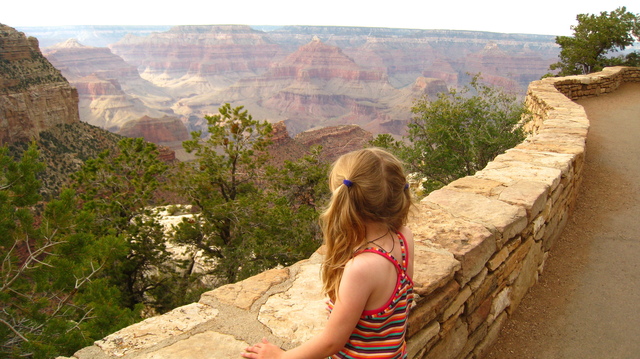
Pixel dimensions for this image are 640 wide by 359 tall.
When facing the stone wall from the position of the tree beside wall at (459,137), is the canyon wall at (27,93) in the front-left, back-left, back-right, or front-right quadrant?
back-right

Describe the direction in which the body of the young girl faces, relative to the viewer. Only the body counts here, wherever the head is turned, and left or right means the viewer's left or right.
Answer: facing away from the viewer and to the left of the viewer

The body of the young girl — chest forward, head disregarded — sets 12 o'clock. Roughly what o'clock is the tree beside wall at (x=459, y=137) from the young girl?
The tree beside wall is roughly at 2 o'clock from the young girl.

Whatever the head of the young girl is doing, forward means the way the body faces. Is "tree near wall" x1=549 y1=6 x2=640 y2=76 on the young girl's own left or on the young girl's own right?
on the young girl's own right

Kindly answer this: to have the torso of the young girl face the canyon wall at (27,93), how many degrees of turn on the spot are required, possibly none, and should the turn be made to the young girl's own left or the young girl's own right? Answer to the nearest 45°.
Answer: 0° — they already face it

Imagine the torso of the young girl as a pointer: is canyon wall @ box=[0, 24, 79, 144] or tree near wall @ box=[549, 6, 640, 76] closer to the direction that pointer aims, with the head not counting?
the canyon wall
